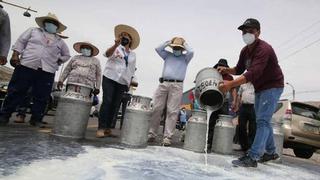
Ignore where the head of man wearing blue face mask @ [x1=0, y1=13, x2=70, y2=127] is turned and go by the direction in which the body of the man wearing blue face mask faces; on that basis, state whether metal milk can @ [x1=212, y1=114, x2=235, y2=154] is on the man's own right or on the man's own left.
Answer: on the man's own left

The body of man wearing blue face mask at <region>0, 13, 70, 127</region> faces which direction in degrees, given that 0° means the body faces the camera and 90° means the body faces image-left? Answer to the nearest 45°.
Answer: approximately 0°

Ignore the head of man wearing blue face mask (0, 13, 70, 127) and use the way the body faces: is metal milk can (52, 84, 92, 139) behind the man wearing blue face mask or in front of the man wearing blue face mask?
in front

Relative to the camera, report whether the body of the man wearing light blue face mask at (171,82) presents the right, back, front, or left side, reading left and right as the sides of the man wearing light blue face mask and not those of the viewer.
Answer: front

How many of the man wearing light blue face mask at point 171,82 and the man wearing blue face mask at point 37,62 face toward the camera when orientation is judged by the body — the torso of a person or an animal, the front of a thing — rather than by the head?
2

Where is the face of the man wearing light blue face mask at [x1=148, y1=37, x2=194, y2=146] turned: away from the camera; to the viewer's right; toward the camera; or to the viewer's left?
toward the camera

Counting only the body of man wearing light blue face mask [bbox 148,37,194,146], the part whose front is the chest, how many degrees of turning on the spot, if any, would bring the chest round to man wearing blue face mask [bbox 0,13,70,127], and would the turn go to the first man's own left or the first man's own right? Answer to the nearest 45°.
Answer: approximately 90° to the first man's own right

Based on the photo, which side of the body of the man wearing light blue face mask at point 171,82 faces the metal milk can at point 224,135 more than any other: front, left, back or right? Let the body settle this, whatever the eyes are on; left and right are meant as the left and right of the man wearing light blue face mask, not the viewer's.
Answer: left

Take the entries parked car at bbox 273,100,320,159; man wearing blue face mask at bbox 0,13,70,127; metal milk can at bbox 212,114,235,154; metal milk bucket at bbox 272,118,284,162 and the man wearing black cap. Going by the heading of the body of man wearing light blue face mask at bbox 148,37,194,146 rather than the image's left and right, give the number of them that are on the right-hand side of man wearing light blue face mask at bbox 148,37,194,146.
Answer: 1

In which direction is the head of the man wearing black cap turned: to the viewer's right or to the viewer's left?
to the viewer's left

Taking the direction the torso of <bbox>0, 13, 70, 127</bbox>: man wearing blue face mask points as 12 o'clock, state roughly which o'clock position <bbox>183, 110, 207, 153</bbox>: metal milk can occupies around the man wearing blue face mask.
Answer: The metal milk can is roughly at 10 o'clock from the man wearing blue face mask.
